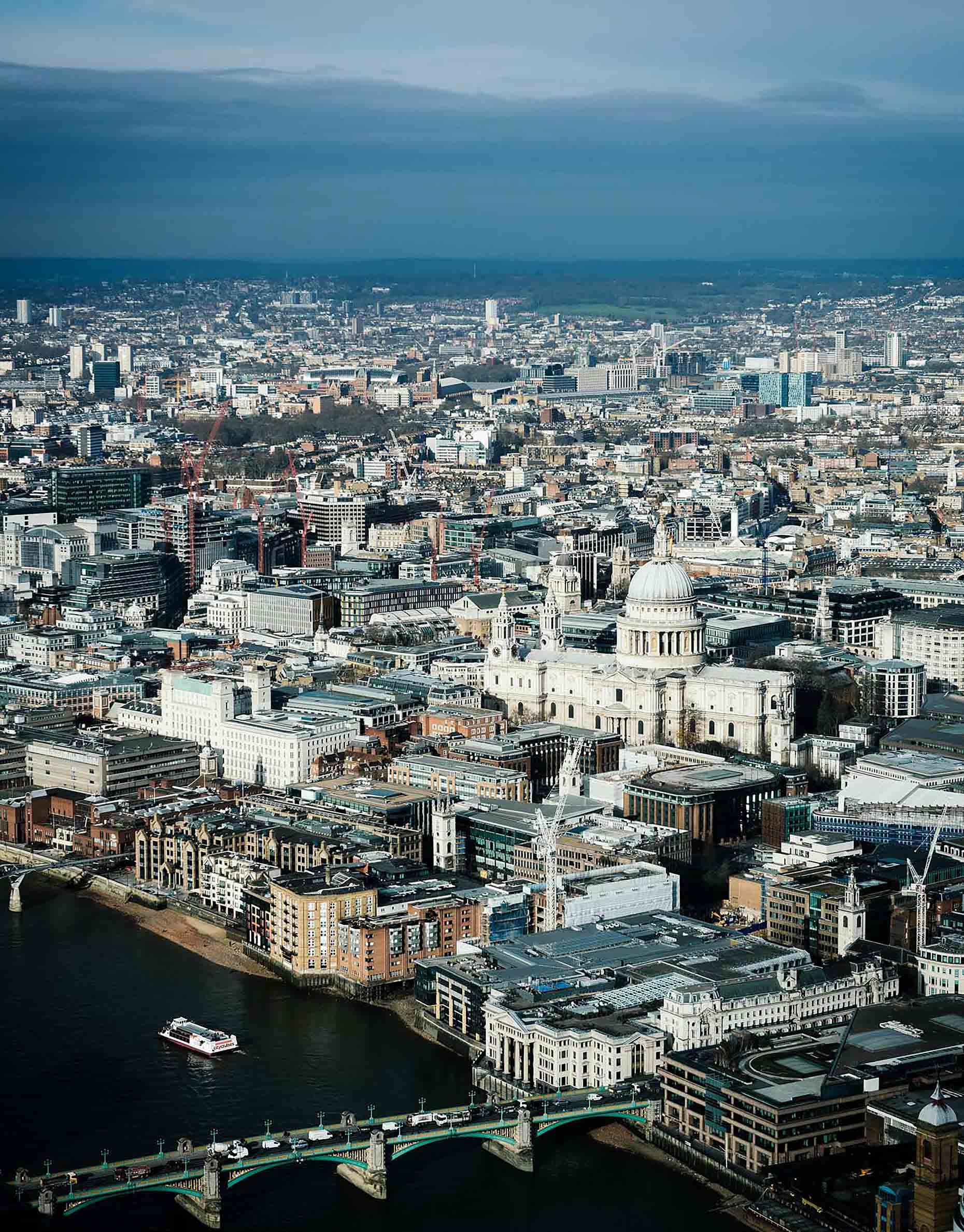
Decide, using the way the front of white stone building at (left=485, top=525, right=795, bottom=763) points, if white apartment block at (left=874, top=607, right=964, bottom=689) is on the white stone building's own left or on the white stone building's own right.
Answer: on the white stone building's own right

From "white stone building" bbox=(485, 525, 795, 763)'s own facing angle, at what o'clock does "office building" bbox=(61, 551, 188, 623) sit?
The office building is roughly at 12 o'clock from the white stone building.

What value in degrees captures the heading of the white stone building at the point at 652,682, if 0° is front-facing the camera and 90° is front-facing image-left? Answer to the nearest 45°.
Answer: approximately 135°

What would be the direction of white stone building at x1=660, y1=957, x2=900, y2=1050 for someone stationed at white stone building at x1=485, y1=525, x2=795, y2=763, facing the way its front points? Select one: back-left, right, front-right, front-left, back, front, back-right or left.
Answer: back-left

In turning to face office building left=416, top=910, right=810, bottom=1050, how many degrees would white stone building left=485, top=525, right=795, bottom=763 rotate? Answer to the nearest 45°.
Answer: approximately 135° to its left

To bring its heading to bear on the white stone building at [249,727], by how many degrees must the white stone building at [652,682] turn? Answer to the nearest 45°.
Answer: approximately 90° to its left

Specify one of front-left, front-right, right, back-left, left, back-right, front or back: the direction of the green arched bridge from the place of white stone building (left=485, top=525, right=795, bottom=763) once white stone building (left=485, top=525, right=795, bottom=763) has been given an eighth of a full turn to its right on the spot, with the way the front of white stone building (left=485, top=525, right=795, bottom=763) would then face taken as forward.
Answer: back

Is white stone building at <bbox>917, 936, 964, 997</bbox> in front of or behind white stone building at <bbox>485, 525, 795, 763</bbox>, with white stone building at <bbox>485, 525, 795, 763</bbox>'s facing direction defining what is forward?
behind

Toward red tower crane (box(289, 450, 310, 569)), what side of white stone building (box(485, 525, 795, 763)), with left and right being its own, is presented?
front
